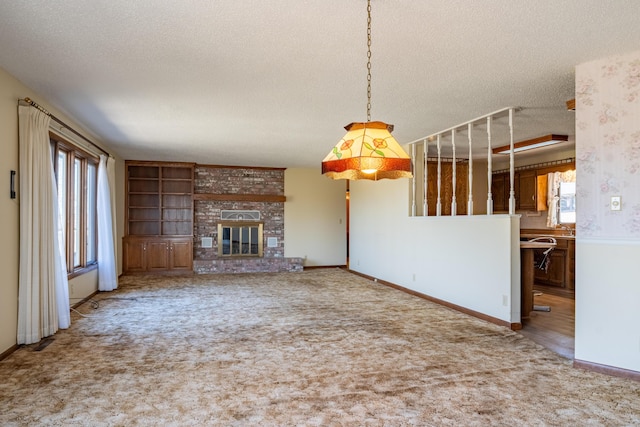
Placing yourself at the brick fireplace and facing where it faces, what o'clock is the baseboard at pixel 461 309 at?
The baseboard is roughly at 11 o'clock from the brick fireplace.

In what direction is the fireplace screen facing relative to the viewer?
toward the camera

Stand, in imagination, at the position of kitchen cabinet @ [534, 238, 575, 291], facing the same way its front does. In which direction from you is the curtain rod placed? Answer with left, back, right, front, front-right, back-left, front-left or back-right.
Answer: front

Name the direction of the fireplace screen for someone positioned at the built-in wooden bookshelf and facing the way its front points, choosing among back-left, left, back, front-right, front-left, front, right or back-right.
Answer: left

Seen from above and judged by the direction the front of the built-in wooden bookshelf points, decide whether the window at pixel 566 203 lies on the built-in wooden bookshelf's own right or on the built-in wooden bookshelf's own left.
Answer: on the built-in wooden bookshelf's own left

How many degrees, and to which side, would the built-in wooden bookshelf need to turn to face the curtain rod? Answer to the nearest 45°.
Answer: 0° — it already faces it

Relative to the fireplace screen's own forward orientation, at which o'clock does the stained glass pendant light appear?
The stained glass pendant light is roughly at 12 o'clock from the fireplace screen.

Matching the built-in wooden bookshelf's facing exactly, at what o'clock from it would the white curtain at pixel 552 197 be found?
The white curtain is roughly at 10 o'clock from the built-in wooden bookshelf.

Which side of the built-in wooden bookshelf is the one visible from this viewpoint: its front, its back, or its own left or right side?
front

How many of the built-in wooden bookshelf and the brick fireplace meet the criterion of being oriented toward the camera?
2

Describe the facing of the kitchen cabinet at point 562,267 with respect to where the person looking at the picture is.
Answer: facing the viewer and to the left of the viewer

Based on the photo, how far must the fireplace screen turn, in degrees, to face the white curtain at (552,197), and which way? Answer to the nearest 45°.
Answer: approximately 45° to its left

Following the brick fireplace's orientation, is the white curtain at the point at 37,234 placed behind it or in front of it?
in front
